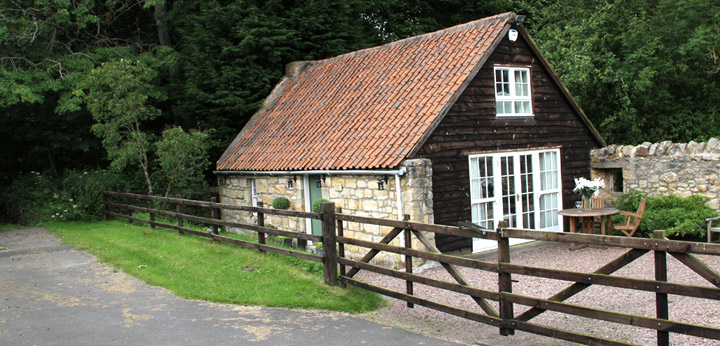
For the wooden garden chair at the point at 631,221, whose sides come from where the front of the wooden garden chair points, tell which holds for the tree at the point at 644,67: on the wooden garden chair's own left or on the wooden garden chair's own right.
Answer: on the wooden garden chair's own right

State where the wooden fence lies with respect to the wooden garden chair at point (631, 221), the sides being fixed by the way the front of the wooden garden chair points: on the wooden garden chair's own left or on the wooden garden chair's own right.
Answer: on the wooden garden chair's own left

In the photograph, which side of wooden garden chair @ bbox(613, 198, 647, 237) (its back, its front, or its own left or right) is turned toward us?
left

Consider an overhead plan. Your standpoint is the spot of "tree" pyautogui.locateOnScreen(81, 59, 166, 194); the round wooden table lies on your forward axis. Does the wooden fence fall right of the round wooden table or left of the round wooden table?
right

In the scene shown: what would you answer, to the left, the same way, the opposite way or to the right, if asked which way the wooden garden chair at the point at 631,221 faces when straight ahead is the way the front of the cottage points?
to the right

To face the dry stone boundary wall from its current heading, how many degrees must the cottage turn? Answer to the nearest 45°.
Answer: approximately 135° to its left

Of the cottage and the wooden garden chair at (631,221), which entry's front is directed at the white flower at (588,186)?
the wooden garden chair
